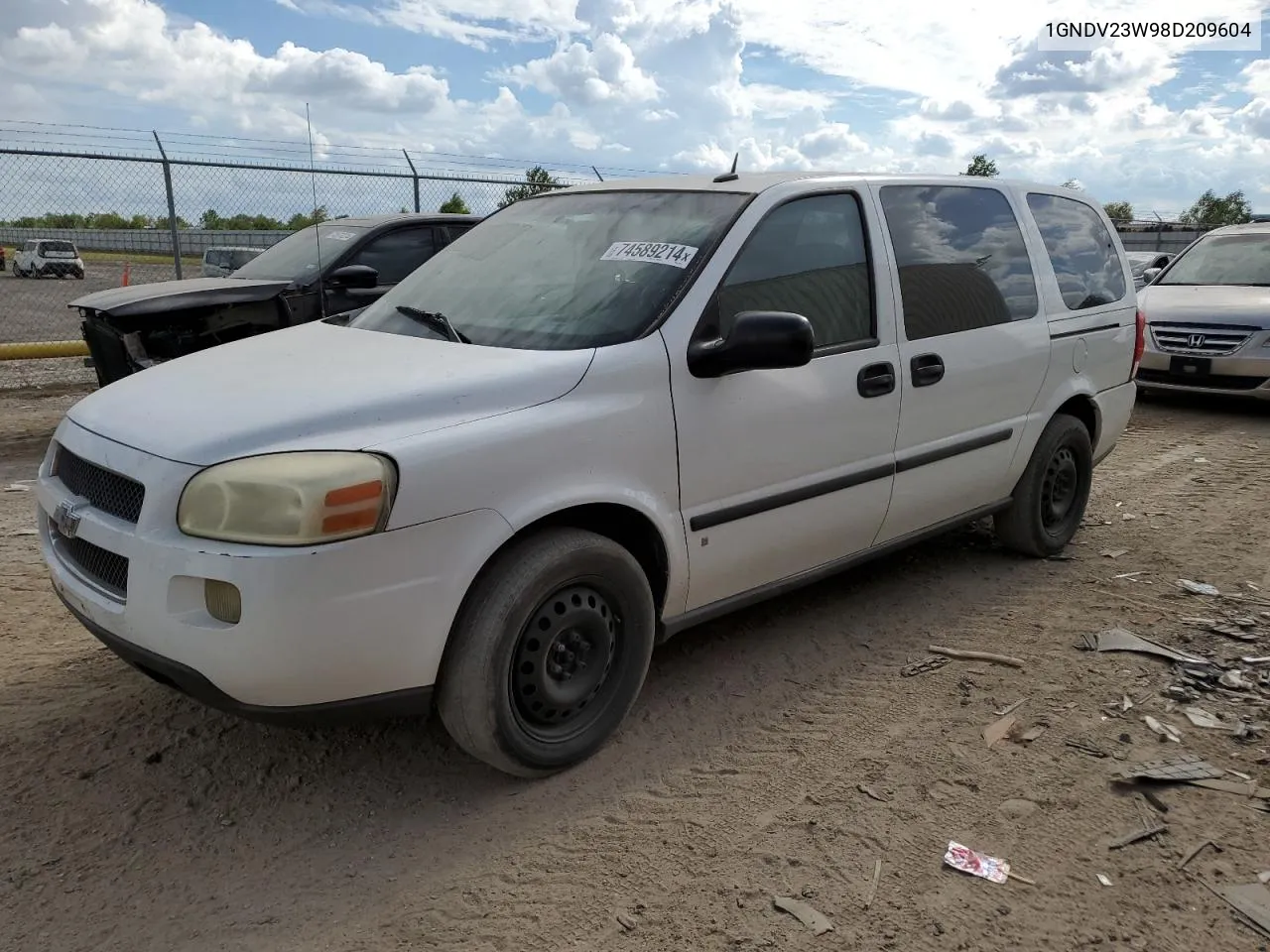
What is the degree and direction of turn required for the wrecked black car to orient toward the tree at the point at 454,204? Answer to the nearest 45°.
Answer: approximately 135° to its right

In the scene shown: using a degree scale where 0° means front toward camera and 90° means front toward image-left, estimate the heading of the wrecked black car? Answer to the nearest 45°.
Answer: approximately 45°

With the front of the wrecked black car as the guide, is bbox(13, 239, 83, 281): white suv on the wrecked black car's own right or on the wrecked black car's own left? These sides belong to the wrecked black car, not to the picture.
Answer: on the wrecked black car's own right

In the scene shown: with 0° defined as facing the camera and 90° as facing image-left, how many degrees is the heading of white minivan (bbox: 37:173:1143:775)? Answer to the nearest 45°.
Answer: approximately 45°

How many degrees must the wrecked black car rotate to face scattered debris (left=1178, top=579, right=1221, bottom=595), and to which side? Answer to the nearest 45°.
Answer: approximately 90° to its left

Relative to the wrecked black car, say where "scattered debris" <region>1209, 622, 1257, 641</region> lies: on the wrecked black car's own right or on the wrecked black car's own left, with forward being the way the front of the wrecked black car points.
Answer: on the wrecked black car's own left

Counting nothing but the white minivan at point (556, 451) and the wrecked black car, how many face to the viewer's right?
0

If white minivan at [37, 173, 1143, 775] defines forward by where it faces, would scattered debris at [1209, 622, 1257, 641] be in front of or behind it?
behind
